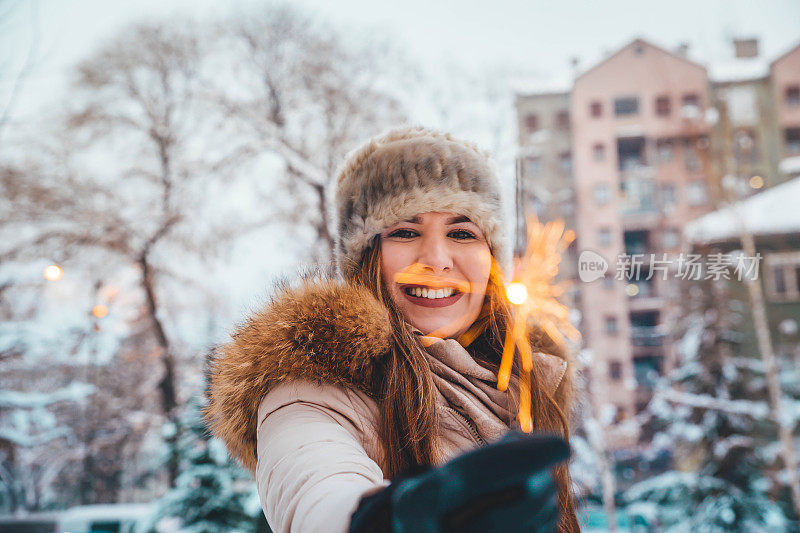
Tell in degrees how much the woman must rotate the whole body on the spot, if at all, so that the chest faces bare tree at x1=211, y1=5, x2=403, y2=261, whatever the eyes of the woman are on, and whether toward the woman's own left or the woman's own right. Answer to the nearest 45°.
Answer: approximately 135° to the woman's own left

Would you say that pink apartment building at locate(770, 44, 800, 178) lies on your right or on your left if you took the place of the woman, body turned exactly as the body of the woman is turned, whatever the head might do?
on your left

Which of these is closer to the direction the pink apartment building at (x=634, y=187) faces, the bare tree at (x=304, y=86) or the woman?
the woman

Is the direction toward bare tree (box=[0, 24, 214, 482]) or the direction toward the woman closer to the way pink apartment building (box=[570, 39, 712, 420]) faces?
the woman

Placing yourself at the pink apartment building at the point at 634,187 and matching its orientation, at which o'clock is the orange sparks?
The orange sparks is roughly at 12 o'clock from the pink apartment building.

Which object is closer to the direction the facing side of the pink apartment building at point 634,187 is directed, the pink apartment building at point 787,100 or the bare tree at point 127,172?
the bare tree

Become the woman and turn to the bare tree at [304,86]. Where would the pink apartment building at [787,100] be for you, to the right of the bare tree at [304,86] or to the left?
right

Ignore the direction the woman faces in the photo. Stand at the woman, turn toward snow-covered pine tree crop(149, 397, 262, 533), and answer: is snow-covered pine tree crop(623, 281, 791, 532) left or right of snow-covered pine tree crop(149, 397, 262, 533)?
right

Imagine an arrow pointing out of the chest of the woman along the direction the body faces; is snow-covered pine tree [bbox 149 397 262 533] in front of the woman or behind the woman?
behind

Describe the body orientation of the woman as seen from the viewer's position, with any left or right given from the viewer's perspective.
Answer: facing the viewer and to the right of the viewer

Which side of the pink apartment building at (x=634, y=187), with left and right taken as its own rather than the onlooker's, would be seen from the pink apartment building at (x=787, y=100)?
left

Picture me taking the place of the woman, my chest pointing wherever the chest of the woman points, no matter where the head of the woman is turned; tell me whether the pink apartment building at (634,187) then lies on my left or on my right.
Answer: on my left

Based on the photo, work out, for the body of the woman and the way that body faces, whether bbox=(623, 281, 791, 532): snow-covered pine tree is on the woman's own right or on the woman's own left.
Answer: on the woman's own left

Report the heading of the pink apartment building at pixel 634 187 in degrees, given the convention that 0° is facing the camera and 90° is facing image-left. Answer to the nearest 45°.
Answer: approximately 0°

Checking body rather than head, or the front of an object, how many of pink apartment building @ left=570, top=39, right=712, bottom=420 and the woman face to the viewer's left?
0
